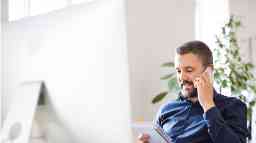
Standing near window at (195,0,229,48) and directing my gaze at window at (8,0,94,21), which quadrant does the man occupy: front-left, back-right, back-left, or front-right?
front-left

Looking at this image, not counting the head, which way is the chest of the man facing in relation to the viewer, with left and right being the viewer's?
facing the viewer and to the left of the viewer

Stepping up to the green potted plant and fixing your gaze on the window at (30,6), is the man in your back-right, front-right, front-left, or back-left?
front-left

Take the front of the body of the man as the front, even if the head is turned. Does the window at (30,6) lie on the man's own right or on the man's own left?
on the man's own right

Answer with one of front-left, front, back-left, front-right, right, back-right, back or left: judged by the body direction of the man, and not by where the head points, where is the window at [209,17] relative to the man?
back-right

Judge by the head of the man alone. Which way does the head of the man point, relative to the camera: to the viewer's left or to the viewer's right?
to the viewer's left

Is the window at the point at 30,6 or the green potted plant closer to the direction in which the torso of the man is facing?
the window

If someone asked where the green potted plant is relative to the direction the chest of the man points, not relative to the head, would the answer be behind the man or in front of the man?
behind
